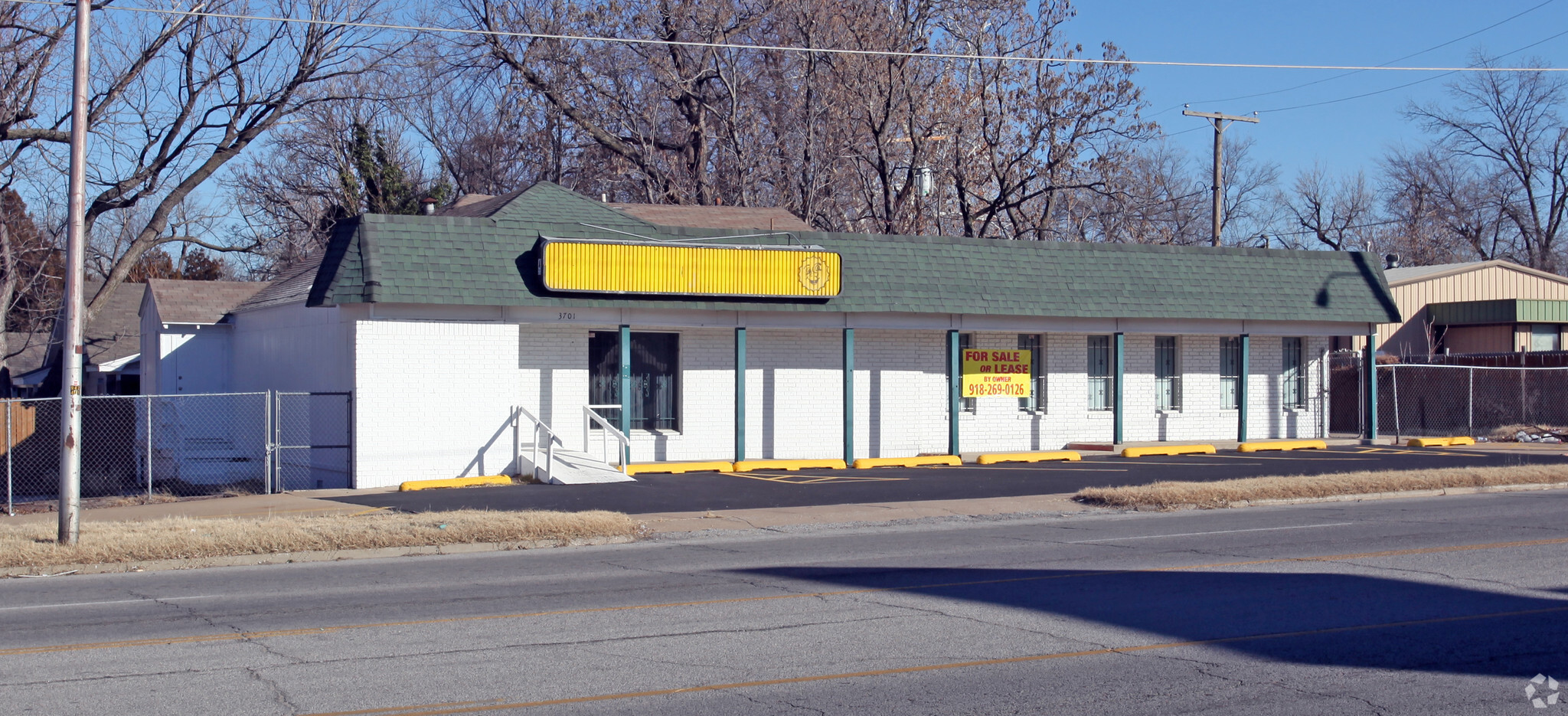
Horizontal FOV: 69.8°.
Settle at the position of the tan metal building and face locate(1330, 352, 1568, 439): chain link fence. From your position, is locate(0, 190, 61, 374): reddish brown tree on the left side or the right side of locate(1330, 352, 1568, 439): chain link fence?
right

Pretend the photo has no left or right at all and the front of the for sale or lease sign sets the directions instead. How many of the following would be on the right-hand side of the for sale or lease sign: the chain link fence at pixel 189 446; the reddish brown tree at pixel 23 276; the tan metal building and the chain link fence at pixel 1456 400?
2

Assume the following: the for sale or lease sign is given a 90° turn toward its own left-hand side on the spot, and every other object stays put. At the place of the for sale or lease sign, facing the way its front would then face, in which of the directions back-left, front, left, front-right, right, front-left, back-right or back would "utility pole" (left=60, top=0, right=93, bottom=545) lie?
back-right

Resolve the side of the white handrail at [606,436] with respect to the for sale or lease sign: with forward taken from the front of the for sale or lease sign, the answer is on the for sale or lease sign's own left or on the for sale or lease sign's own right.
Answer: on the for sale or lease sign's own right

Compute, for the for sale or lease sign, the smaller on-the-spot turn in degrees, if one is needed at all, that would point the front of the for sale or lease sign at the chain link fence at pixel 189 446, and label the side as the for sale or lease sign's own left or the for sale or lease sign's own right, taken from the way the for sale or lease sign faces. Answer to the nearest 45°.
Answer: approximately 90° to the for sale or lease sign's own right

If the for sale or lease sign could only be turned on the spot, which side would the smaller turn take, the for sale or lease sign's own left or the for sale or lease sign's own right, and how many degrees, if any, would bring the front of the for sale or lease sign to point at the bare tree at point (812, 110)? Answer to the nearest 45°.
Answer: approximately 135° to the for sale or lease sign's own right

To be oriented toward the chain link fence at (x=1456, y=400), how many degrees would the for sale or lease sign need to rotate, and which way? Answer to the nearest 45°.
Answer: approximately 135° to its left

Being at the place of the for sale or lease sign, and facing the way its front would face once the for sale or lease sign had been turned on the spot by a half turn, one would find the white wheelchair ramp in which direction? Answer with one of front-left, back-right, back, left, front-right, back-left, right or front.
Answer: back-left

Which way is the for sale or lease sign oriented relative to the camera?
toward the camera

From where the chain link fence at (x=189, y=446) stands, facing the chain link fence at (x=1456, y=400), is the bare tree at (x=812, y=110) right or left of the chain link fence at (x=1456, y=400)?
left

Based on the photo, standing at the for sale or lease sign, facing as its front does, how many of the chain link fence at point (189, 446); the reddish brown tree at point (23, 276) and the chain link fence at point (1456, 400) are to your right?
2

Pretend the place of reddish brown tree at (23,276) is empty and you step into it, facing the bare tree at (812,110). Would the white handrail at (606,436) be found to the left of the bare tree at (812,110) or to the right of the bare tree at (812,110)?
right

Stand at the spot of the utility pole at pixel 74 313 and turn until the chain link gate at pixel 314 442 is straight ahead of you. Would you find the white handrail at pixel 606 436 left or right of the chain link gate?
right

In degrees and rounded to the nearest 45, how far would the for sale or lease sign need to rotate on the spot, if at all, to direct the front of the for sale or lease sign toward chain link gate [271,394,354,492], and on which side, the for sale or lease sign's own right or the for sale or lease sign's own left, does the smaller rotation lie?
approximately 45° to the for sale or lease sign's own right

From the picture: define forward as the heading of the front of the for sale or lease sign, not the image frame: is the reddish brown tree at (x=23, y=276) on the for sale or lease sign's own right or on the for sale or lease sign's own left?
on the for sale or lease sign's own right

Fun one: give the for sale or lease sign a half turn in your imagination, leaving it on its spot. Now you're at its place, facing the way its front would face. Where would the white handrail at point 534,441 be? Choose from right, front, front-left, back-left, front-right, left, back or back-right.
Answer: back-left
